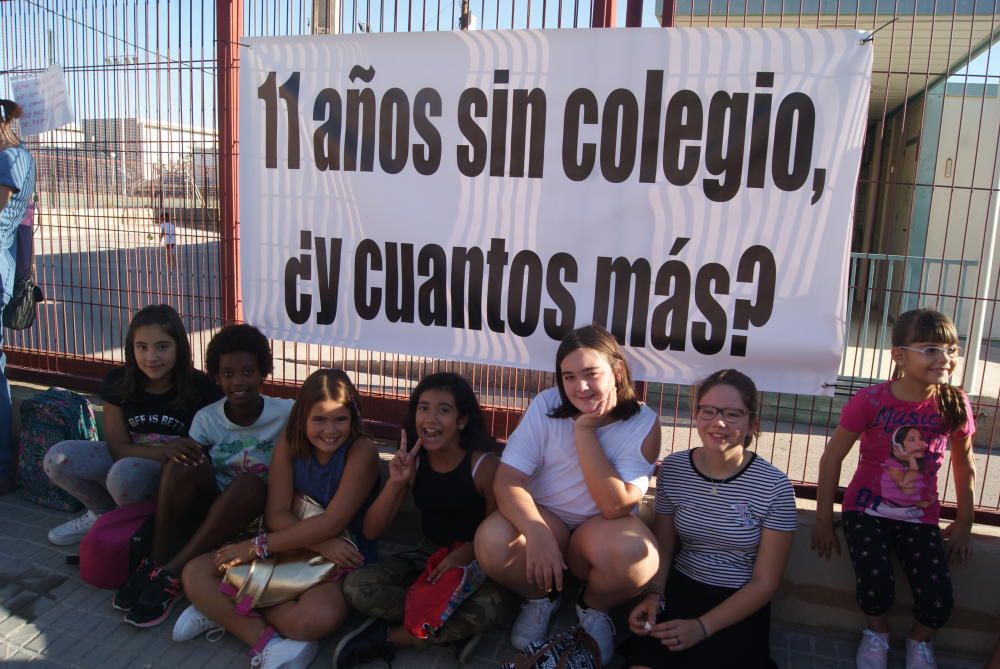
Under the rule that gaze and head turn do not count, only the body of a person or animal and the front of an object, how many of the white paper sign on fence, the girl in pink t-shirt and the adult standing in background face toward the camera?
2

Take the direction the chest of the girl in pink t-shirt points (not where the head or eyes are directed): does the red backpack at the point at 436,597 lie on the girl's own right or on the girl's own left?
on the girl's own right

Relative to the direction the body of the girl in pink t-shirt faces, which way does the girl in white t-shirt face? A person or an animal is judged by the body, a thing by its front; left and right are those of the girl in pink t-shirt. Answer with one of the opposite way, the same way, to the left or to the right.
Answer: the same way

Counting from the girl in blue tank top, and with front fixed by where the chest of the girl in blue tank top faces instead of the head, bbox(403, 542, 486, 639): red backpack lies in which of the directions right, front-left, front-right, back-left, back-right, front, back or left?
left

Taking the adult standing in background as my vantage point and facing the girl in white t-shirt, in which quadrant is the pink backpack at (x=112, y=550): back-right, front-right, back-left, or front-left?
front-right

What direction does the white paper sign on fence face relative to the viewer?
toward the camera

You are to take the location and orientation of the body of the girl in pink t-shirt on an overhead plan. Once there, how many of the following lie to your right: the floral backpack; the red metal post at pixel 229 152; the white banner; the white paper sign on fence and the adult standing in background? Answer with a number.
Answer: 5

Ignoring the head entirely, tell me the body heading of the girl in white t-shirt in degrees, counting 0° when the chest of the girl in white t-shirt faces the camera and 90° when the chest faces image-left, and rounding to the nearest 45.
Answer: approximately 0°

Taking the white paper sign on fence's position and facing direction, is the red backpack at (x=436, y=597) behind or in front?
in front

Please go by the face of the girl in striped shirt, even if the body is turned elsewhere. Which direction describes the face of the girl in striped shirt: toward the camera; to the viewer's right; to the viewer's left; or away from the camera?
toward the camera

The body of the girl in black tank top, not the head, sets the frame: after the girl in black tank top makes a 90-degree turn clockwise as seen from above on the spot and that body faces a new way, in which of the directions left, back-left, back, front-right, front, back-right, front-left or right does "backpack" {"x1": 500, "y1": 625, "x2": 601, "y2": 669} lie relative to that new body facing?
back

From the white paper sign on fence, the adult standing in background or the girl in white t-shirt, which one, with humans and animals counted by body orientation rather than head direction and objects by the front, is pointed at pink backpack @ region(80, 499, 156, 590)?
the white paper sign on fence

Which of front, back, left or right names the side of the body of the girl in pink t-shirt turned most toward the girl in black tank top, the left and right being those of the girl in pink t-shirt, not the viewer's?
right

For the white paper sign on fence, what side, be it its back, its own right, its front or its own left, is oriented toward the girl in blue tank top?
left
